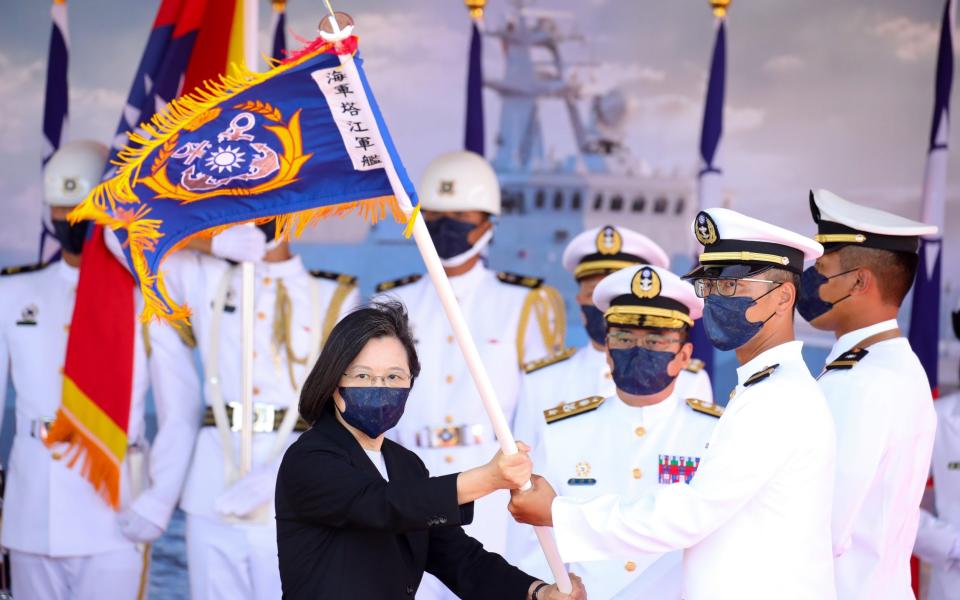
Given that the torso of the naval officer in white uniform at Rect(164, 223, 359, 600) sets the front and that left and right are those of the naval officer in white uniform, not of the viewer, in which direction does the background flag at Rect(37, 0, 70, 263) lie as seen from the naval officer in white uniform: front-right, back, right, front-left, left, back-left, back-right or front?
back-right

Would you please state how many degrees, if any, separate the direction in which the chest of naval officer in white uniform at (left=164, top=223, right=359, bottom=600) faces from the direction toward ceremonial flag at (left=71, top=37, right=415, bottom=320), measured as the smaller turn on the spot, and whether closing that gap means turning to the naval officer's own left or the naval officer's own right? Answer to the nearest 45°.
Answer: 0° — they already face it

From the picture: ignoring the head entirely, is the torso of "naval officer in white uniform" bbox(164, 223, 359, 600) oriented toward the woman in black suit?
yes

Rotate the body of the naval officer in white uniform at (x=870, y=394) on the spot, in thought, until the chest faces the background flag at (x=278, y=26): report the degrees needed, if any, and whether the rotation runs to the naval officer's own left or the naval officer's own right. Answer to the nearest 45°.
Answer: approximately 45° to the naval officer's own right

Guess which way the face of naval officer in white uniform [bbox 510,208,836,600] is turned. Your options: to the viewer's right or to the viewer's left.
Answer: to the viewer's left

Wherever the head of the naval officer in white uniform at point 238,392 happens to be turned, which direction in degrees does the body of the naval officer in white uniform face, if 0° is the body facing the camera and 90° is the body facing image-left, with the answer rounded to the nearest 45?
approximately 0°

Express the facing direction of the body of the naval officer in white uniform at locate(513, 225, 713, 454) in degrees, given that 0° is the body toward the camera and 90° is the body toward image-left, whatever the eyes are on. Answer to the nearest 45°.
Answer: approximately 0°

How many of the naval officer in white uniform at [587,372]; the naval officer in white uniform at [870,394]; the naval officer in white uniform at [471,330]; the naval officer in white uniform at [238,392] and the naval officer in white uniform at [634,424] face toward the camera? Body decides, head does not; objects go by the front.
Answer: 4

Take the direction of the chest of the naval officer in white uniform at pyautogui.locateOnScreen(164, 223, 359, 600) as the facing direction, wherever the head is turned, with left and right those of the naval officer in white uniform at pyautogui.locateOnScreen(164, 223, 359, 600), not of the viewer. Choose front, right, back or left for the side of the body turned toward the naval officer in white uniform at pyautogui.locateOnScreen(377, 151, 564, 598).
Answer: left
